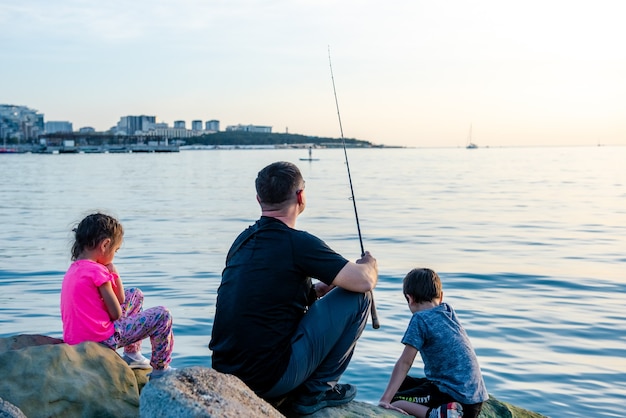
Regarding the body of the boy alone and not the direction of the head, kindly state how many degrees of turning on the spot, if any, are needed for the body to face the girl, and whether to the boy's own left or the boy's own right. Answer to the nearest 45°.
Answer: approximately 45° to the boy's own left

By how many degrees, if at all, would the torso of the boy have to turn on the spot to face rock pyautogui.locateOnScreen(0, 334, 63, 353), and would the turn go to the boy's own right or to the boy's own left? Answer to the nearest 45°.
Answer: approximately 45° to the boy's own left

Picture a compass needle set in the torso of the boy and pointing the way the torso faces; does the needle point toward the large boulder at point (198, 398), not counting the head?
no

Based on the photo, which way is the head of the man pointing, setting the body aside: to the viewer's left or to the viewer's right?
to the viewer's right

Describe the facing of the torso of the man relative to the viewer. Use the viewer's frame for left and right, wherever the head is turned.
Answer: facing away from the viewer and to the right of the viewer

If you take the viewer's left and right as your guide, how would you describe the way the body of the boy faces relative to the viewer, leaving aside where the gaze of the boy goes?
facing away from the viewer and to the left of the viewer

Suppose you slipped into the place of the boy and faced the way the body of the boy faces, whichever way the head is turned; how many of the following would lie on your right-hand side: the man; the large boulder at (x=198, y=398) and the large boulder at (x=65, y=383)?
0

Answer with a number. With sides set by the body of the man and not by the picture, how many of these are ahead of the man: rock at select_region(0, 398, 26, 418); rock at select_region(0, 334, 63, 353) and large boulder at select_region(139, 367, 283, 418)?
0

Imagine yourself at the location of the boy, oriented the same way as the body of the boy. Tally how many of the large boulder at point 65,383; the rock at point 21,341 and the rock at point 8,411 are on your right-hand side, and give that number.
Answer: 0

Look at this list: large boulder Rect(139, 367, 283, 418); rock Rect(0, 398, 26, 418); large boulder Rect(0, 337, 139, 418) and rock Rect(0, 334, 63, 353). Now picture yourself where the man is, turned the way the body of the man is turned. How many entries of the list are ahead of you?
0

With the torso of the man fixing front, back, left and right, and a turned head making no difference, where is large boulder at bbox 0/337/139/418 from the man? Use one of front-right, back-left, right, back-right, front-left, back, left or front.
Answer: back-left

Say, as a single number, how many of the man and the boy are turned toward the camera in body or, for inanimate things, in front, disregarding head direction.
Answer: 0

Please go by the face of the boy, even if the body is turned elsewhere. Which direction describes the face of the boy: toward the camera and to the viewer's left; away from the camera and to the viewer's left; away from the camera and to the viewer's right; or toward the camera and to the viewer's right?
away from the camera and to the viewer's left

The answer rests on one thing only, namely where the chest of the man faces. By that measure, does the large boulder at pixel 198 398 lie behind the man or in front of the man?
behind

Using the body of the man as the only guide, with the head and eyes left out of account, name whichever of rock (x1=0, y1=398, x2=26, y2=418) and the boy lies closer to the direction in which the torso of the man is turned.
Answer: the boy

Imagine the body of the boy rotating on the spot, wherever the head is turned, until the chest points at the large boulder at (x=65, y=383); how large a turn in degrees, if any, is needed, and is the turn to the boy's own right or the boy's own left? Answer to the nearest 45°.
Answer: approximately 45° to the boy's own left
